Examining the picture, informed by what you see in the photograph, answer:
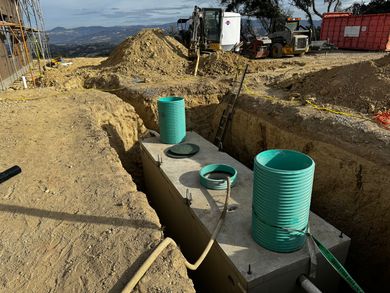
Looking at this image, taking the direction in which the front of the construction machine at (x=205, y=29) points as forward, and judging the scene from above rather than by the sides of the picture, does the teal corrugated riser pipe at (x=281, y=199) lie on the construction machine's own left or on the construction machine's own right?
on the construction machine's own left

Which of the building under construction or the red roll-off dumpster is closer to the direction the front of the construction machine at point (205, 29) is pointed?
the building under construction

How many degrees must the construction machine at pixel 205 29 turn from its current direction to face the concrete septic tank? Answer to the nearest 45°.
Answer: approximately 45° to its left

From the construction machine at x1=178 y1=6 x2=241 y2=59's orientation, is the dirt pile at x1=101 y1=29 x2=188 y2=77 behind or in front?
in front

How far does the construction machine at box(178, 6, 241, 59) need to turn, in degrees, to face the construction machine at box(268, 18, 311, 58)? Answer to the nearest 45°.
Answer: approximately 135° to its left

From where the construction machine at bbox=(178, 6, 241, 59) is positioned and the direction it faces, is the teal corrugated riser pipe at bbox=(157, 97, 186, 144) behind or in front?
in front

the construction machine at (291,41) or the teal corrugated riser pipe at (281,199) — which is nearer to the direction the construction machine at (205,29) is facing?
the teal corrugated riser pipe

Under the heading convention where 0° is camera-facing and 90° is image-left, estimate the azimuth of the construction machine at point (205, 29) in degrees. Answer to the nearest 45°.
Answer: approximately 45°

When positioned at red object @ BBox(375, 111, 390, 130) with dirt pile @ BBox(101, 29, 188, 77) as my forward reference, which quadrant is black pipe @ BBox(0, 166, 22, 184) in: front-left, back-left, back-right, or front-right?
front-left

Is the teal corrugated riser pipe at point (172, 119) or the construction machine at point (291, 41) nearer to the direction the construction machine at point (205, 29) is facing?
the teal corrugated riser pipe

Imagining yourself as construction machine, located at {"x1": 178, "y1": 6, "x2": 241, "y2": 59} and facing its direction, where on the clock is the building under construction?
The building under construction is roughly at 1 o'clock from the construction machine.
